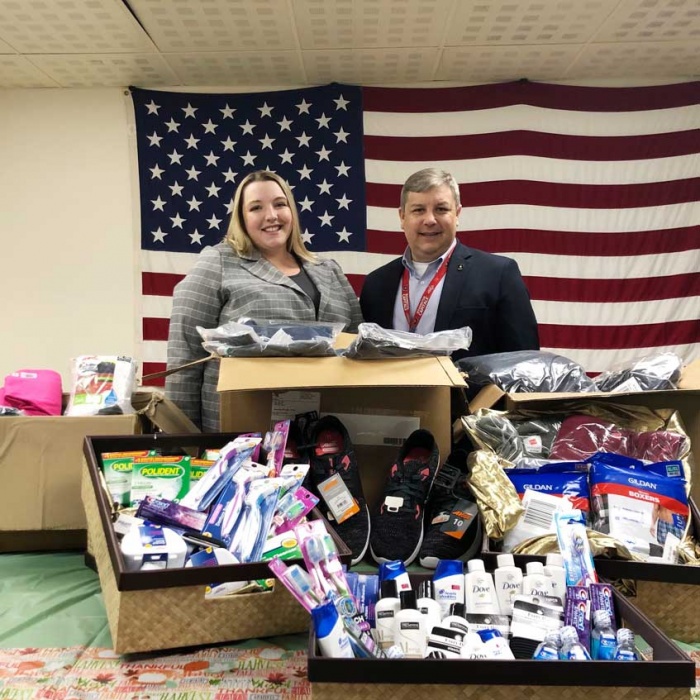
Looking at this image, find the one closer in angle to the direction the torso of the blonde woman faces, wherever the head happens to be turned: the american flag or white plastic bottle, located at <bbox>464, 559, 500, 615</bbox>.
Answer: the white plastic bottle

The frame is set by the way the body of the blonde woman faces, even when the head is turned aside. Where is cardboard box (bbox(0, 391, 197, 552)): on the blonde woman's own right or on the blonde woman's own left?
on the blonde woman's own right

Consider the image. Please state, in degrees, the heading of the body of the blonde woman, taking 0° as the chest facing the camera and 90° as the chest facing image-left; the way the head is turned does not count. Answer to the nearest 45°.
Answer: approximately 315°

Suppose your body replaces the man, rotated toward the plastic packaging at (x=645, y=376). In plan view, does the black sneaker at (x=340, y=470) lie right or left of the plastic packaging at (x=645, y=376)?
right

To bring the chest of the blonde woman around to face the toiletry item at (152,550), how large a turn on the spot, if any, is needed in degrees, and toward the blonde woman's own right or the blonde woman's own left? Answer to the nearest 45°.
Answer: approximately 45° to the blonde woman's own right
